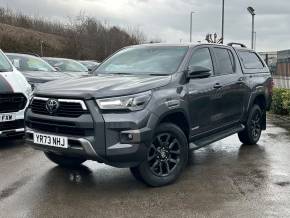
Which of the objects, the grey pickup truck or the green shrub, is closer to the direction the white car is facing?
the grey pickup truck

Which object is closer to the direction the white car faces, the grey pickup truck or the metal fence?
the grey pickup truck

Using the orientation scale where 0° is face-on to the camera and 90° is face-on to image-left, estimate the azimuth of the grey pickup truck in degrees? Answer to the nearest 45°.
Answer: approximately 45°

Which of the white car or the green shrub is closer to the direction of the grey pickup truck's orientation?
the white car

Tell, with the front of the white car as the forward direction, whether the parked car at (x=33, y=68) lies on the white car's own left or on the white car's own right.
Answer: on the white car's own left

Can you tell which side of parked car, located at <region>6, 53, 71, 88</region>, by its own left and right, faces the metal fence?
left

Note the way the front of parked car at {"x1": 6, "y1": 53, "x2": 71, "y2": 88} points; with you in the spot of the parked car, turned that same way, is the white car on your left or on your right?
on your right

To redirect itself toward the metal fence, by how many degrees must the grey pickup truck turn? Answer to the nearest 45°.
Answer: approximately 180°
